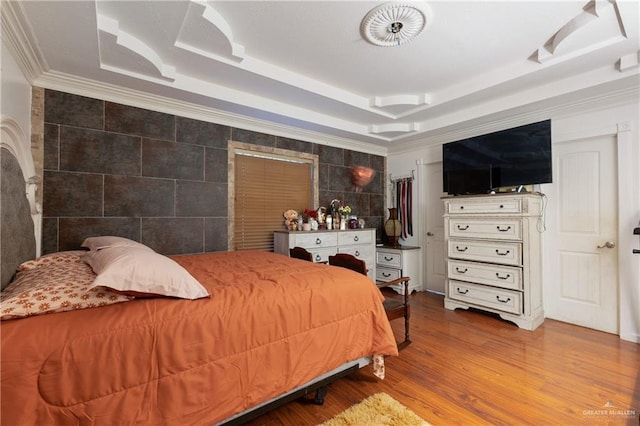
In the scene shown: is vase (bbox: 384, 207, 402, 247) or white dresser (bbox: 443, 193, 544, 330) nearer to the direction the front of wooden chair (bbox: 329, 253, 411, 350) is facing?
the white dresser

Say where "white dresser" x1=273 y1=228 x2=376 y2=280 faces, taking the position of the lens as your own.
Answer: facing the viewer and to the right of the viewer

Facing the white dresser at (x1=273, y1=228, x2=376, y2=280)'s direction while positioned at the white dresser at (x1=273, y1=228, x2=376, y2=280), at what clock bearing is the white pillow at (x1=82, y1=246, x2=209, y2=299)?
The white pillow is roughly at 2 o'clock from the white dresser.

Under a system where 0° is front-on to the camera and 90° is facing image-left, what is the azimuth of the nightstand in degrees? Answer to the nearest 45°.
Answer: approximately 45°

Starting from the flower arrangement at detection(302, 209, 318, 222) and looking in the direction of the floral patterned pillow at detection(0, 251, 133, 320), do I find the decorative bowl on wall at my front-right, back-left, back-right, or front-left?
back-left

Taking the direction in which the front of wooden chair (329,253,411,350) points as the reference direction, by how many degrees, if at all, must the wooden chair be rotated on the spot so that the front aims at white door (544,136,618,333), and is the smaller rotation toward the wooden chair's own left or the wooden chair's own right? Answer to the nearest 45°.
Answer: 0° — it already faces it

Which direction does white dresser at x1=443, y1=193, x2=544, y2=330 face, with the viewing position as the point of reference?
facing the viewer and to the left of the viewer

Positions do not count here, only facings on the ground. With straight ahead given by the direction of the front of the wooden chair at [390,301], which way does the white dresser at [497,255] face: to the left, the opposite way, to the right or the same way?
the opposite way
